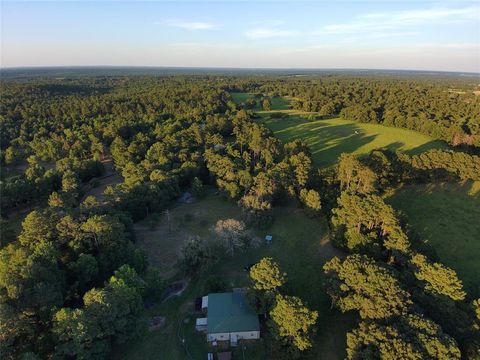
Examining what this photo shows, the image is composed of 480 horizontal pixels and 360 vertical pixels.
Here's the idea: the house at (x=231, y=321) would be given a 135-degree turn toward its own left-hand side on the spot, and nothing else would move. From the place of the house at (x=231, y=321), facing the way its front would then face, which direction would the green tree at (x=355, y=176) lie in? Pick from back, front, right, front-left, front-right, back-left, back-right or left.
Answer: front

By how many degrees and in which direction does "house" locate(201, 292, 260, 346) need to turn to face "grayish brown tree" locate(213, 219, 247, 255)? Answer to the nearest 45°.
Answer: approximately 180°

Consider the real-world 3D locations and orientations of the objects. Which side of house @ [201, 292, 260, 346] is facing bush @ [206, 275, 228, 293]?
back

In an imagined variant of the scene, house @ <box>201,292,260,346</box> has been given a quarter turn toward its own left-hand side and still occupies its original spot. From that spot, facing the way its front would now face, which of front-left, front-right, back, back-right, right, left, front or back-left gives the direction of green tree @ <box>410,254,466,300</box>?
front

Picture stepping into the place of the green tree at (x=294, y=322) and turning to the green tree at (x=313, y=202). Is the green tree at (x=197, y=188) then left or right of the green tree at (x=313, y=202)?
left

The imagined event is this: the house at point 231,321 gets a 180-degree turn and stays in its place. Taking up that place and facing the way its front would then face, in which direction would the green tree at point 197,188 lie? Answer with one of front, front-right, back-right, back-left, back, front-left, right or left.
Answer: front

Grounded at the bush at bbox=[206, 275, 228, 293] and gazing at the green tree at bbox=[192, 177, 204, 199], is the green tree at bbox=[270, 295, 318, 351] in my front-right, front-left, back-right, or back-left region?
back-right

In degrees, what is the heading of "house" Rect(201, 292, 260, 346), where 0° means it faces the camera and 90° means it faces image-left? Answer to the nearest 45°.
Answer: approximately 0°

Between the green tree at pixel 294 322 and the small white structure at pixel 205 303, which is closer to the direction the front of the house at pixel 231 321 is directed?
the green tree

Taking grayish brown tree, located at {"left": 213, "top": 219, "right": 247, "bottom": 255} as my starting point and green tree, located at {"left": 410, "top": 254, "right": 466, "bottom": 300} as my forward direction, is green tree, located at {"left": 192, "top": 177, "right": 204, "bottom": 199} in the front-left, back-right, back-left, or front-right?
back-left

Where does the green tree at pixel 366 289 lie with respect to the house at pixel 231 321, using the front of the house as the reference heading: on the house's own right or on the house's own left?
on the house's own left

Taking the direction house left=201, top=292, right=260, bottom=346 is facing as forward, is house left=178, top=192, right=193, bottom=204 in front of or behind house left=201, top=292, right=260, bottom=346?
behind

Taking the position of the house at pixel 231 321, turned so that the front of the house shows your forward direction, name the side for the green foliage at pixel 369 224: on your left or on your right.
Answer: on your left

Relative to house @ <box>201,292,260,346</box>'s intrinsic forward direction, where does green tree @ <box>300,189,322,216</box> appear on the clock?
The green tree is roughly at 7 o'clock from the house.

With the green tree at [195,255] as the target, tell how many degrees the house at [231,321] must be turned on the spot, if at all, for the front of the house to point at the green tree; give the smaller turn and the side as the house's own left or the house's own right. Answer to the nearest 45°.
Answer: approximately 135° to the house's own right

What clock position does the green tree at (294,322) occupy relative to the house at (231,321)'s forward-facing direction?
The green tree is roughly at 10 o'clock from the house.

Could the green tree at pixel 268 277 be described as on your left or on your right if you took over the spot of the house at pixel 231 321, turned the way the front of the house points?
on your left
